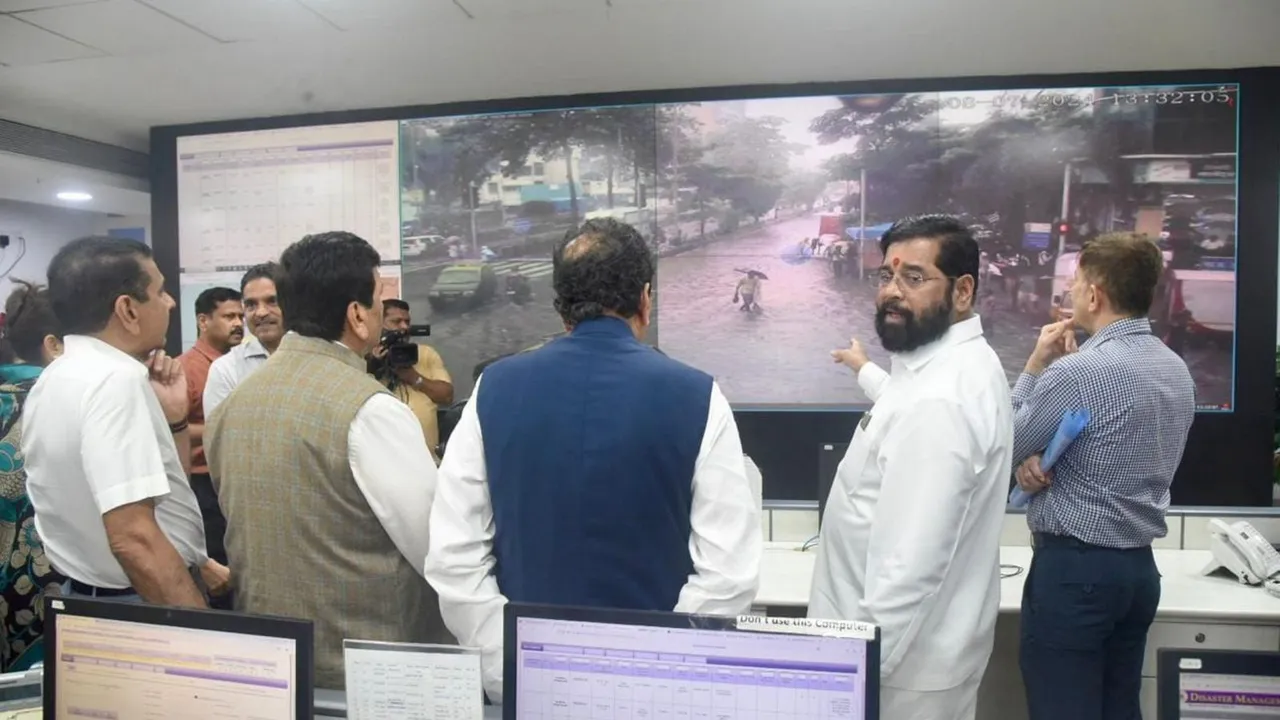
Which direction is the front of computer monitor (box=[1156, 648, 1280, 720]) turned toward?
toward the camera

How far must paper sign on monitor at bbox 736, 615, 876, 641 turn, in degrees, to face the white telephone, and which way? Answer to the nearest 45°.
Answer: approximately 135° to its left

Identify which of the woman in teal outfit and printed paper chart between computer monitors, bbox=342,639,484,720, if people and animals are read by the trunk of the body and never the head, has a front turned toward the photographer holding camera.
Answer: the woman in teal outfit

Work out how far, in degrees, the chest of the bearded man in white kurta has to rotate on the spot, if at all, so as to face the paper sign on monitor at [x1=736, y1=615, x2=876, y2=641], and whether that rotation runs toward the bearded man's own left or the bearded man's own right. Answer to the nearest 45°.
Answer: approximately 90° to the bearded man's own left

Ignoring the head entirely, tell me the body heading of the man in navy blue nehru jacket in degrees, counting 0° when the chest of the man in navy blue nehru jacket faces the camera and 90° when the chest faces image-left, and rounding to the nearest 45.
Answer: approximately 180°

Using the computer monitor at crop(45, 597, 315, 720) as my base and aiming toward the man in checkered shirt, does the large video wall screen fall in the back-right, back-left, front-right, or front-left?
front-left

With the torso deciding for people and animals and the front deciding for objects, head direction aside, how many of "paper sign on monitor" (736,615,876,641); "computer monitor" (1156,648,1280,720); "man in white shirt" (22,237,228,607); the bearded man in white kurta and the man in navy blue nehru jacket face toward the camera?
2

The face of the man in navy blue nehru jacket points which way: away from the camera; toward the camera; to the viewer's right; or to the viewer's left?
away from the camera

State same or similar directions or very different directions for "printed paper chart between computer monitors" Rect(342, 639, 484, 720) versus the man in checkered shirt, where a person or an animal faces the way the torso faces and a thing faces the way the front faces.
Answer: very different directions

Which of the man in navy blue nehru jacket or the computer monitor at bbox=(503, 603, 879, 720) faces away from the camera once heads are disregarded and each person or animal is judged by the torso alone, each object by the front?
the man in navy blue nehru jacket

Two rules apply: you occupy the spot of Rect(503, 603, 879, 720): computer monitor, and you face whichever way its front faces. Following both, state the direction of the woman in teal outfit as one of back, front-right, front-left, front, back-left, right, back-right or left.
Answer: back-right

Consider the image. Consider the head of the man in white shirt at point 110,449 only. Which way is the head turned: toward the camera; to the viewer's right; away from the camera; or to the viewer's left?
to the viewer's right

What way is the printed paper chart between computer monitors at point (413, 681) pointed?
toward the camera

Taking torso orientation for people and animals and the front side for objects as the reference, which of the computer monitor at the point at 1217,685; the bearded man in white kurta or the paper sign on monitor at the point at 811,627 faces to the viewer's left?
the bearded man in white kurta
